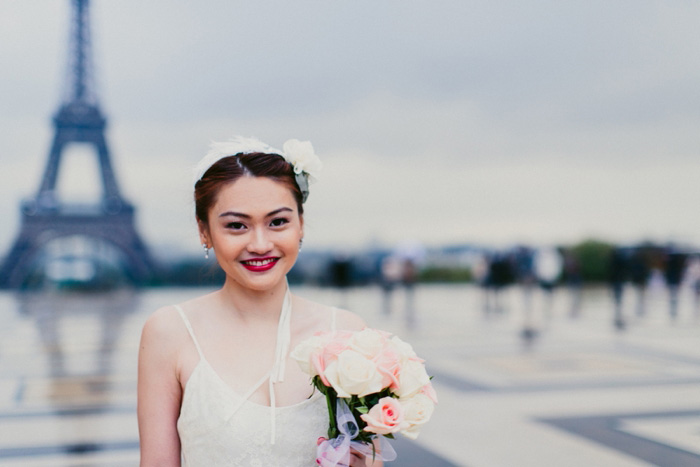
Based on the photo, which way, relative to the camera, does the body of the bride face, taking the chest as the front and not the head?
toward the camera

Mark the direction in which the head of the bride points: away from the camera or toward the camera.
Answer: toward the camera

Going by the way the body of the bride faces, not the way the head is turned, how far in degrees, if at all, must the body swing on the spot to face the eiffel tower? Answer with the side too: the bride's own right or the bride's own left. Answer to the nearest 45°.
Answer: approximately 180°
